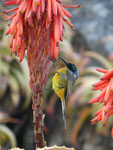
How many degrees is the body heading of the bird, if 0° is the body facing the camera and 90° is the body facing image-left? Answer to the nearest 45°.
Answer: approximately 90°
